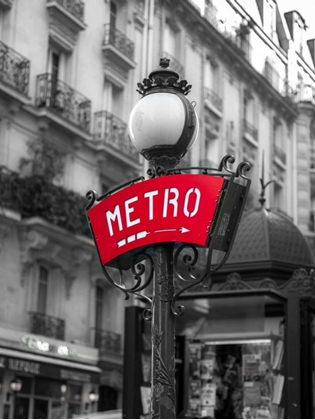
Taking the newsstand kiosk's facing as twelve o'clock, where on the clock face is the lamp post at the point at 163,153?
The lamp post is roughly at 12 o'clock from the newsstand kiosk.

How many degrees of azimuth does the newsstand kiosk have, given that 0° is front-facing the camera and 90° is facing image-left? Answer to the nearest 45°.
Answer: approximately 0°

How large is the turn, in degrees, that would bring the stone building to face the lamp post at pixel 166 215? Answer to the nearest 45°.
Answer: approximately 45° to its right

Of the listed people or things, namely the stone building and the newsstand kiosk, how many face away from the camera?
0

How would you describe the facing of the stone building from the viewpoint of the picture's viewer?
facing the viewer and to the right of the viewer
